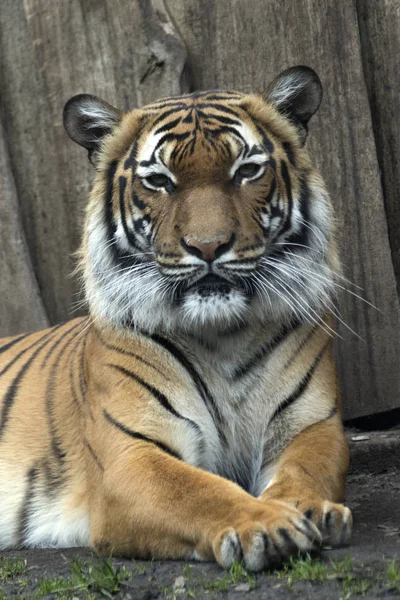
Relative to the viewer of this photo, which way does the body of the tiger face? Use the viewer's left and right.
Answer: facing the viewer and to the right of the viewer
